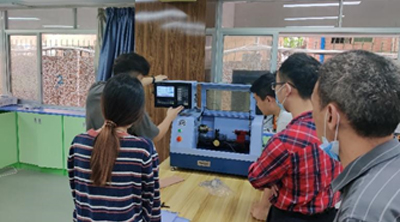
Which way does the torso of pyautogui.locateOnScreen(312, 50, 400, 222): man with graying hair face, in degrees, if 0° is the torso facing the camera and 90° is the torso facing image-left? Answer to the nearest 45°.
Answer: approximately 135°

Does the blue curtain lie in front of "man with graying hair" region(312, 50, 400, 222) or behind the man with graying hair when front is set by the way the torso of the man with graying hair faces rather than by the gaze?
in front

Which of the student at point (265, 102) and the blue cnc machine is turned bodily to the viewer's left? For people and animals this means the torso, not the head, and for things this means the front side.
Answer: the student

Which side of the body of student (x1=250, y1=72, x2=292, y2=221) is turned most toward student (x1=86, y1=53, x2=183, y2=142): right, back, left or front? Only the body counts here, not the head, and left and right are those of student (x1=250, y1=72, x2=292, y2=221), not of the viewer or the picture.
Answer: front

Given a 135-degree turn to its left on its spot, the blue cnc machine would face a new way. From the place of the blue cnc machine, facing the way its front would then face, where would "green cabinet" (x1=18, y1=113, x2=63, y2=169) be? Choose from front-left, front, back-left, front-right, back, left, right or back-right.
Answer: left

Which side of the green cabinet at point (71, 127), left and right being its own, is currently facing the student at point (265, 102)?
left

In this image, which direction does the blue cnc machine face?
toward the camera

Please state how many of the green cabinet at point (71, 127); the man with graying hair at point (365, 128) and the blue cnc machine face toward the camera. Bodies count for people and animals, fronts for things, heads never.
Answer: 2

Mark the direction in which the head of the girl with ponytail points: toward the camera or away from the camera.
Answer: away from the camera

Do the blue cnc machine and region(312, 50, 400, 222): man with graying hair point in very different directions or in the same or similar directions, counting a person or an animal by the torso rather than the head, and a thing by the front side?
very different directions

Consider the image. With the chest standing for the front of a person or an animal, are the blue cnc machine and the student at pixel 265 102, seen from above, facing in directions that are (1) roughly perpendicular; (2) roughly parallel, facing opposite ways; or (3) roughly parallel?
roughly perpendicular

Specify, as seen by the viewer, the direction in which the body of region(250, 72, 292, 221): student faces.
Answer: to the viewer's left

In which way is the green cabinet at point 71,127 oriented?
toward the camera

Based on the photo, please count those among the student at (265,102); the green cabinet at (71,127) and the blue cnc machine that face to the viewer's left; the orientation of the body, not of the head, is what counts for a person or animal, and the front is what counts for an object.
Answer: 1

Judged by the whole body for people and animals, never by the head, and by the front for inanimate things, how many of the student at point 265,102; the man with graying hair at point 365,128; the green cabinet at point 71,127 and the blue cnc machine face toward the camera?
2

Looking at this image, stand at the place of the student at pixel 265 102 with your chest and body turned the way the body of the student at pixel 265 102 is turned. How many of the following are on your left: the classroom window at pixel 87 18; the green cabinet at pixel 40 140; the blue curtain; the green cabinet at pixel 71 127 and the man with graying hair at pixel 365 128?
1
